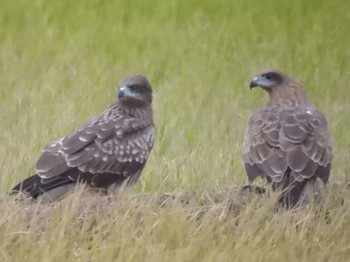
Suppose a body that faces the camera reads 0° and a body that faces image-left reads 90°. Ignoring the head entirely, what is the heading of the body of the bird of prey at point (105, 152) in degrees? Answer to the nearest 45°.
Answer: approximately 270°
